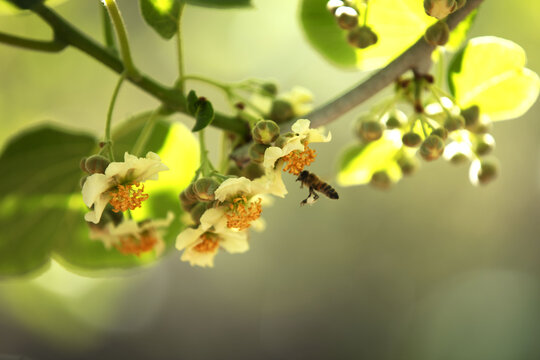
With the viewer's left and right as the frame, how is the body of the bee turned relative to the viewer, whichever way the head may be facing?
facing to the left of the viewer
